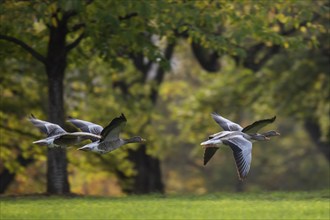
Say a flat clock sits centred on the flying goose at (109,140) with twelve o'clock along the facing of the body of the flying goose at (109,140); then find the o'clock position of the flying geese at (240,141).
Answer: the flying geese at (240,141) is roughly at 12 o'clock from the flying goose at (109,140).

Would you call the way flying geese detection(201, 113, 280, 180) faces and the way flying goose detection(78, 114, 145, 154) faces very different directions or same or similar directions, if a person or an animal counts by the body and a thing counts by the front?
same or similar directions

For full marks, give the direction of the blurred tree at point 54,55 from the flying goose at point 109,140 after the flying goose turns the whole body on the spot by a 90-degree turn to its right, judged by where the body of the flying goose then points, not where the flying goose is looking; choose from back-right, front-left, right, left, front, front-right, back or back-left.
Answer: back

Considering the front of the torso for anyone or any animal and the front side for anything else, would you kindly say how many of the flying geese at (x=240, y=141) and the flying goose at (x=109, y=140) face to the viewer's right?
2

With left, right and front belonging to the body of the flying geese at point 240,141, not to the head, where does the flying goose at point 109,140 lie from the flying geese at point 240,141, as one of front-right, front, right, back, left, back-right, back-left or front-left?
back

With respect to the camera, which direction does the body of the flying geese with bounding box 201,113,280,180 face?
to the viewer's right

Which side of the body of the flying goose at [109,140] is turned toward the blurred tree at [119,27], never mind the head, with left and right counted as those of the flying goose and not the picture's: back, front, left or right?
left

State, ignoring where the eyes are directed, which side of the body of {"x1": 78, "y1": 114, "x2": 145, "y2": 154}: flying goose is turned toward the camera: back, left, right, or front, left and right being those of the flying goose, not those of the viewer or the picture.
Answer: right
